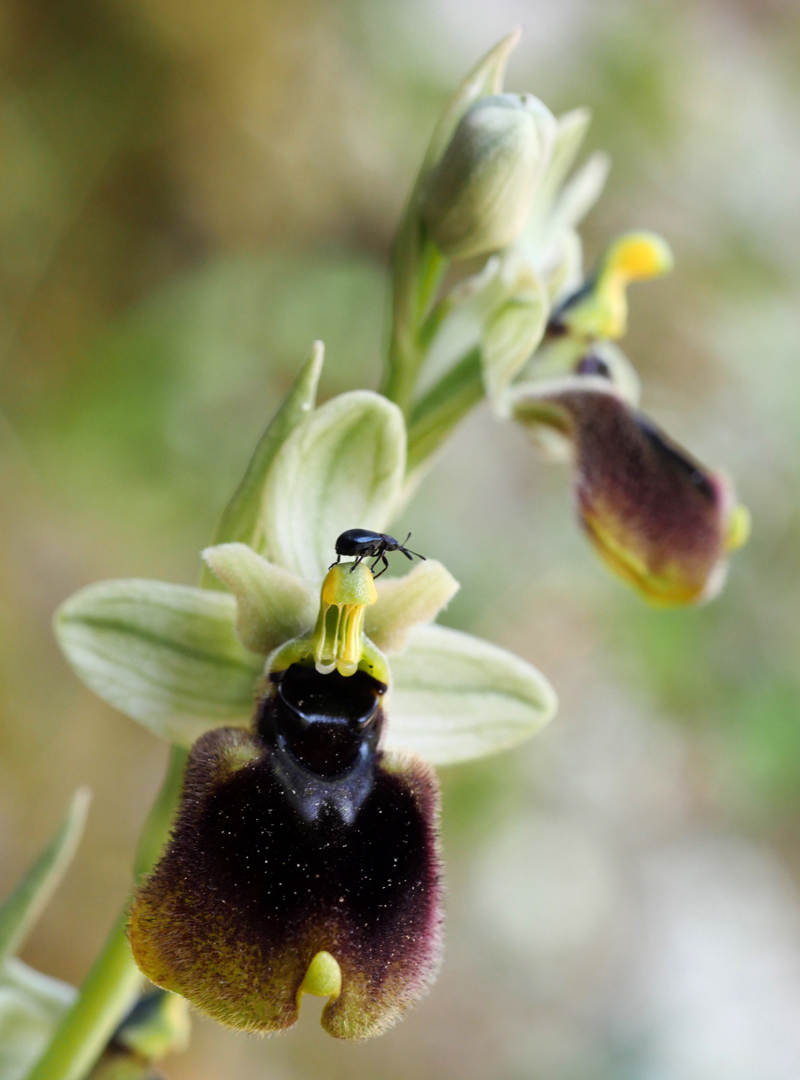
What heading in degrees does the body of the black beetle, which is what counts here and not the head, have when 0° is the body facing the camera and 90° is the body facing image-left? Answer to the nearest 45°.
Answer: approximately 270°
